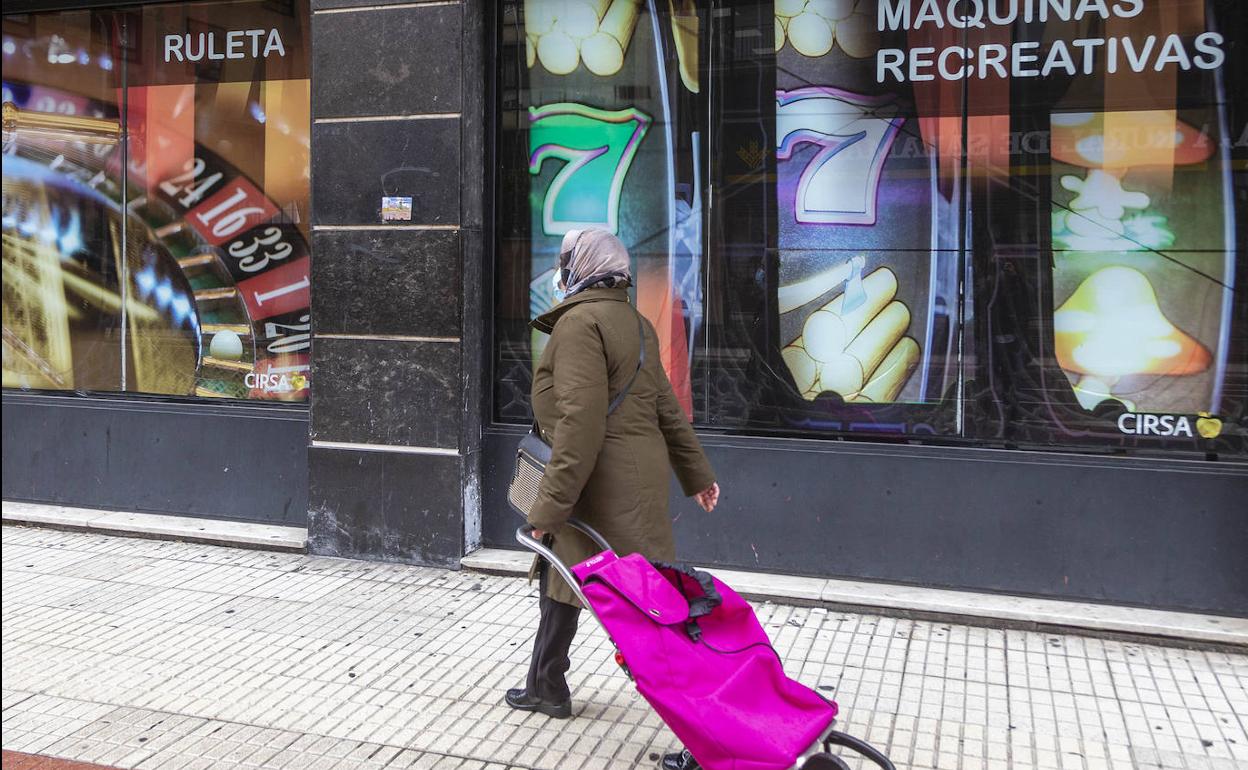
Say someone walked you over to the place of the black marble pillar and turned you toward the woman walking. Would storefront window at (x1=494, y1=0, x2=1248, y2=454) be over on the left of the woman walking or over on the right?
left

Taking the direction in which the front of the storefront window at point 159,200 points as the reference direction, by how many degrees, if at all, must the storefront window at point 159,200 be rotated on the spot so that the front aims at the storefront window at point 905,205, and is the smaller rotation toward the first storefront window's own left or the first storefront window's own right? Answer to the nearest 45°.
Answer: approximately 45° to the first storefront window's own left

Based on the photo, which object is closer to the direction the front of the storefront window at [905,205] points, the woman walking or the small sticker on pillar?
the woman walking

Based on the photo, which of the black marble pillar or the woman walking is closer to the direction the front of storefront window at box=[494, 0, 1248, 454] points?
the woman walking

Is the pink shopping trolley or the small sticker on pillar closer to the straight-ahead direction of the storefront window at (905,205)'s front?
the pink shopping trolley

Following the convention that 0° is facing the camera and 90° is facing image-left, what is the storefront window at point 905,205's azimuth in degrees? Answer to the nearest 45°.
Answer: approximately 0°

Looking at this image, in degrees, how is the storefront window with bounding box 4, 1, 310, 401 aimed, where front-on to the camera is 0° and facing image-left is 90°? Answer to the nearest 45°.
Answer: approximately 0°

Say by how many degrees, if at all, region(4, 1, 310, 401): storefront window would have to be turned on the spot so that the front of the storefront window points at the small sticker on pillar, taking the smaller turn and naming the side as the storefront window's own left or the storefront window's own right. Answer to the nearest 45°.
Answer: approximately 45° to the storefront window's own left

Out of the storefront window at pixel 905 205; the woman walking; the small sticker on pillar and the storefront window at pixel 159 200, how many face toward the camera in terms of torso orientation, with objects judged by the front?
3
